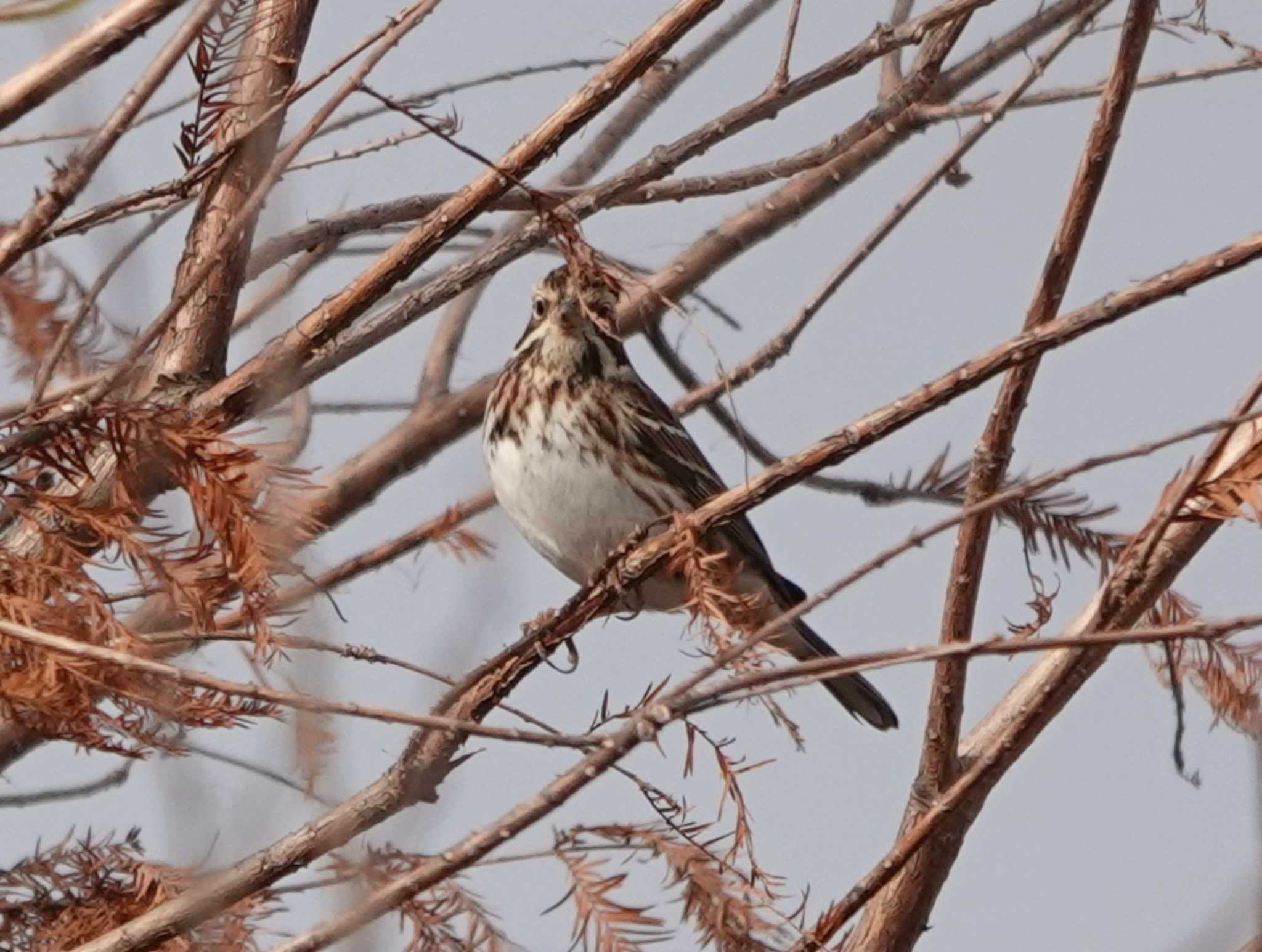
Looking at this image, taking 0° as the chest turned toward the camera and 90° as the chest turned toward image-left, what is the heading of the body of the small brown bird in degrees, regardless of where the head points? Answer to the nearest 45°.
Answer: approximately 45°

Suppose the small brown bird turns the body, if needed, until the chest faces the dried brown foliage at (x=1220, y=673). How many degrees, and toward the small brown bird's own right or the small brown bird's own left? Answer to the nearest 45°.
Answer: approximately 90° to the small brown bird's own left
